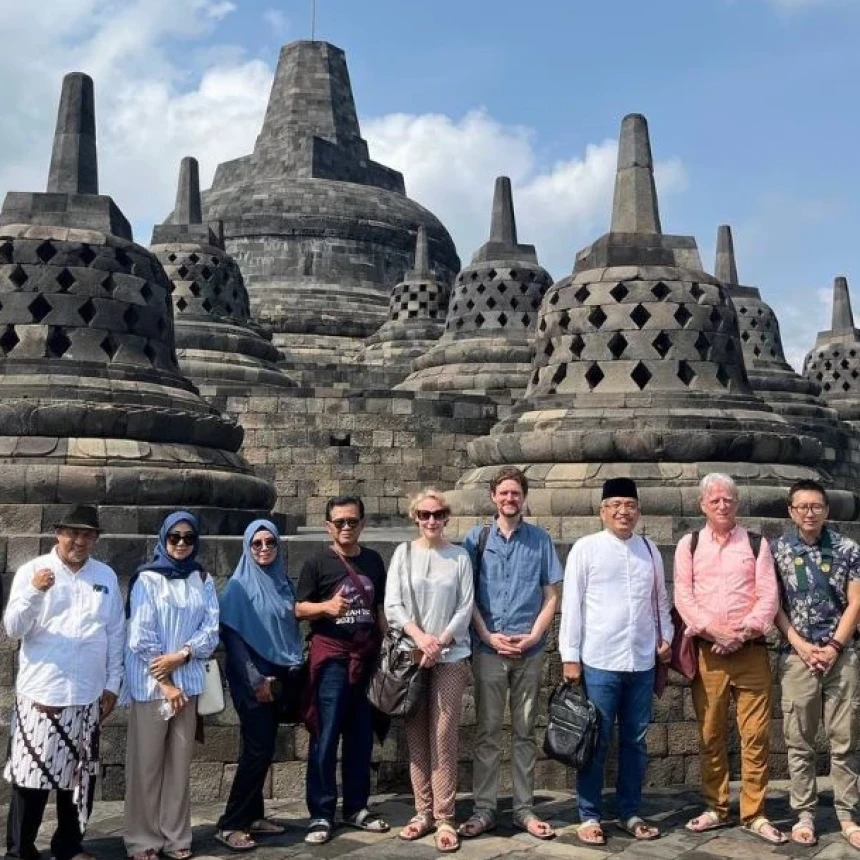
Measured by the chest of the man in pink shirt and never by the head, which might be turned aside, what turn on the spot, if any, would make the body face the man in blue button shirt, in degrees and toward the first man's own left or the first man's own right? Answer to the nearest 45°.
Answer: approximately 90° to the first man's own right

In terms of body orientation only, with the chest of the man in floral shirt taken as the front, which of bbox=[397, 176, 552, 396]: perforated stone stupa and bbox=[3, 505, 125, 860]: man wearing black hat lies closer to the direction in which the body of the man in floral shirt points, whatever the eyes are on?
the man wearing black hat

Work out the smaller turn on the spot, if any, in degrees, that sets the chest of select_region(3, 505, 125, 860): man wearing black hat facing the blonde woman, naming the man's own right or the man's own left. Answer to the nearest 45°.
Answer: approximately 90° to the man's own left

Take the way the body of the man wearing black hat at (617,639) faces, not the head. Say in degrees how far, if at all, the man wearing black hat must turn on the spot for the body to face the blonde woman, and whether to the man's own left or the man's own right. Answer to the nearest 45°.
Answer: approximately 90° to the man's own right

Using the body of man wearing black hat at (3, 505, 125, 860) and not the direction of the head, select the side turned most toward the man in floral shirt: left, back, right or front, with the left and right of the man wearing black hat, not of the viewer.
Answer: left

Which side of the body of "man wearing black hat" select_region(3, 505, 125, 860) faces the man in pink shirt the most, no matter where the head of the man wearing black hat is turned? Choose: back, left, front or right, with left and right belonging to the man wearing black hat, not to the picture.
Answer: left

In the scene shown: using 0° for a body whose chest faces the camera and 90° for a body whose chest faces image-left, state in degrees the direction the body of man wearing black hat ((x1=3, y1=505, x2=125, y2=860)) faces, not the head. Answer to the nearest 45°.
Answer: approximately 0°

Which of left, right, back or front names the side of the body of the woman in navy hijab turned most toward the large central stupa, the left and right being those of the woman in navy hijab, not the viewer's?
back

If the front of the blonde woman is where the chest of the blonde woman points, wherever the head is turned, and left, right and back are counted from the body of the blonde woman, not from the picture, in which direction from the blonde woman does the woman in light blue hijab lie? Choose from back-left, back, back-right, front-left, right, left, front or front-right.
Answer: right

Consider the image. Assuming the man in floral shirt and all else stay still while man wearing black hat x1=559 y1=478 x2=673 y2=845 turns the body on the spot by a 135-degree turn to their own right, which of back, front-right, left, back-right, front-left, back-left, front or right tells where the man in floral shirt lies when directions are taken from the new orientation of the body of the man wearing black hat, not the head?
back-right
